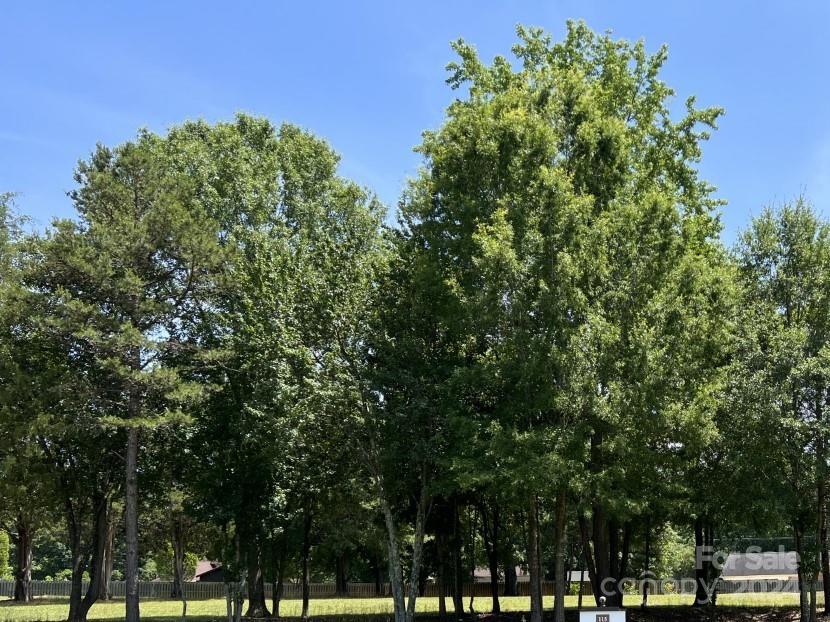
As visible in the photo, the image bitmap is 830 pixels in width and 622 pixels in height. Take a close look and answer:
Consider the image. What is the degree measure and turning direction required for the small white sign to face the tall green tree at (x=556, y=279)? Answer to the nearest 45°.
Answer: approximately 180°

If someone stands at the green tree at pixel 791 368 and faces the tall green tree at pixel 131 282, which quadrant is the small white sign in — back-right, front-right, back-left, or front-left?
front-left

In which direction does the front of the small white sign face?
toward the camera

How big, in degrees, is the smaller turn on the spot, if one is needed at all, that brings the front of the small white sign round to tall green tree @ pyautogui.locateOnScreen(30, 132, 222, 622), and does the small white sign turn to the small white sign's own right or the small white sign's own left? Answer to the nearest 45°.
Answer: approximately 135° to the small white sign's own right

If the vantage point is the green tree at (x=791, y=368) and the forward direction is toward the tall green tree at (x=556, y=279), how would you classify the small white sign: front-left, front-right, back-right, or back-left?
front-left

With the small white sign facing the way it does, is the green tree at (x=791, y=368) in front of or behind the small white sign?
behind
